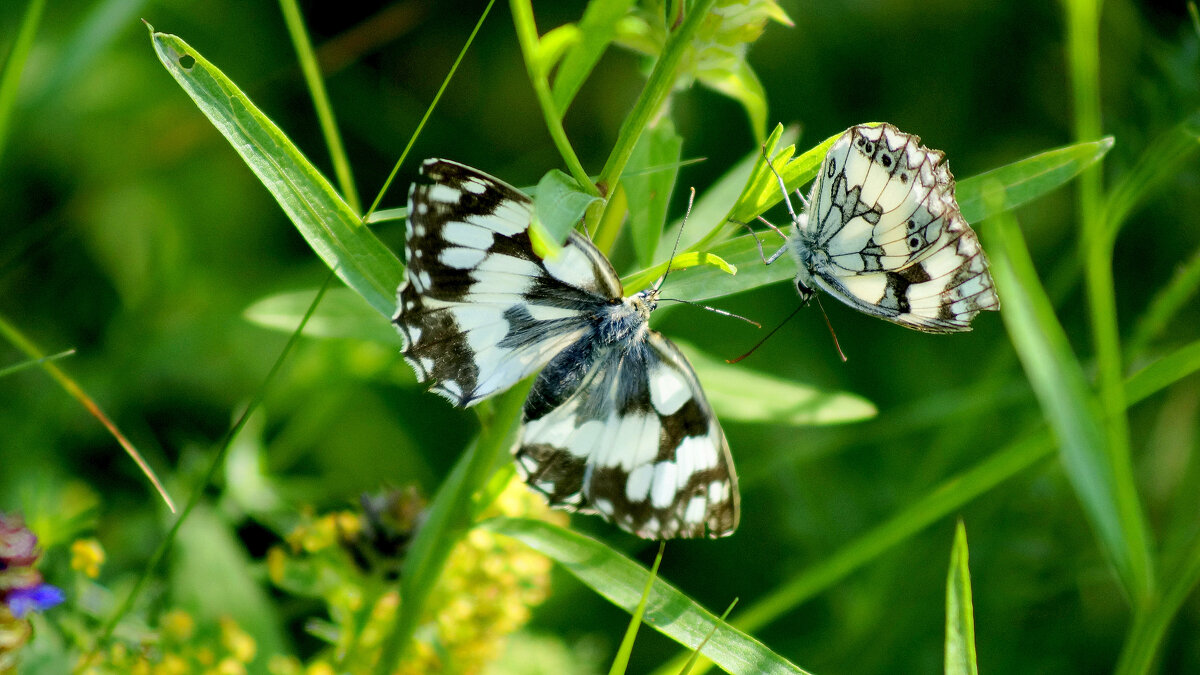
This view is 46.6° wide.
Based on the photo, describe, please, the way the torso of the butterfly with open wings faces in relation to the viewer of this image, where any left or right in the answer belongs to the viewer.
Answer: facing away from the viewer and to the right of the viewer
